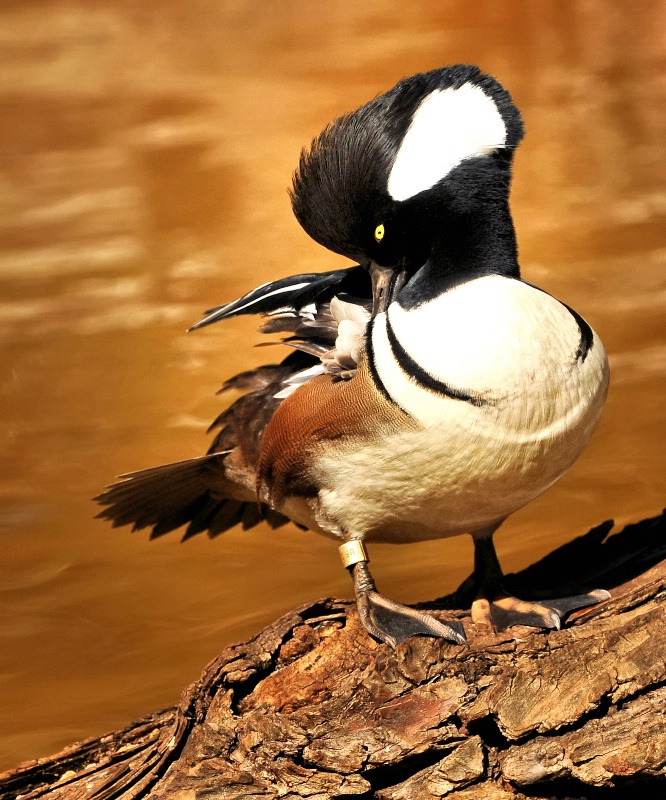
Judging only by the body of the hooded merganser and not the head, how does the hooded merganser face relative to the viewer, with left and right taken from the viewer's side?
facing the viewer and to the right of the viewer
